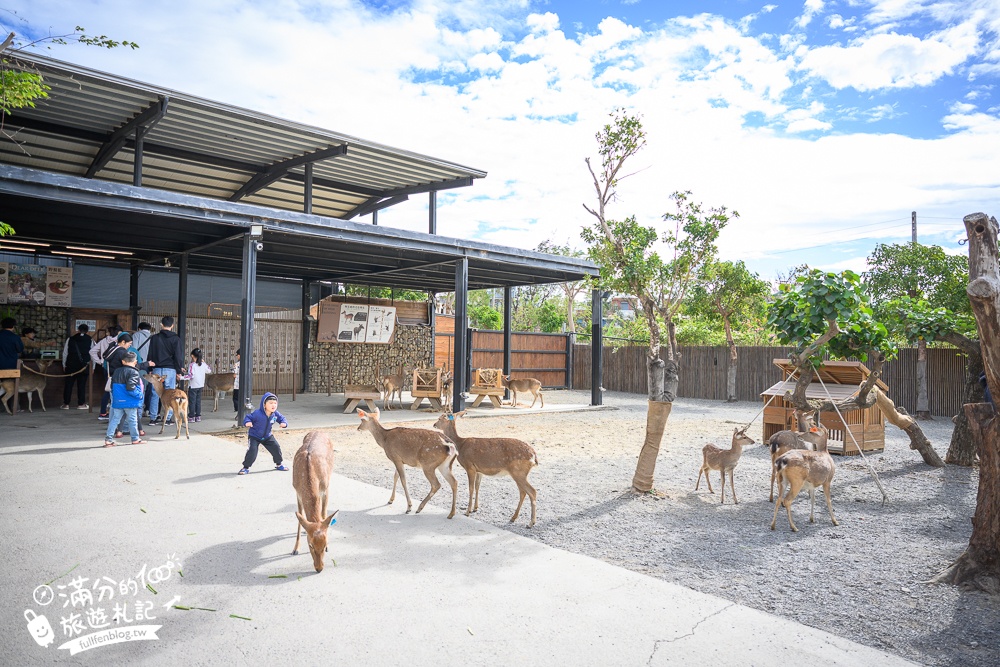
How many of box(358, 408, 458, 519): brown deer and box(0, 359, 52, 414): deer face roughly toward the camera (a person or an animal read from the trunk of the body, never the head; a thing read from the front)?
0

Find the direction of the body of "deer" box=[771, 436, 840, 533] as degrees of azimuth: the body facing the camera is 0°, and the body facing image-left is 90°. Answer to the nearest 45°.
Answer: approximately 225°

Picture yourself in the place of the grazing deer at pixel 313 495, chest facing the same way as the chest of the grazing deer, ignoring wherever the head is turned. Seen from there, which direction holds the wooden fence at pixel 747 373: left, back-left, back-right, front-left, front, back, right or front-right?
back-left

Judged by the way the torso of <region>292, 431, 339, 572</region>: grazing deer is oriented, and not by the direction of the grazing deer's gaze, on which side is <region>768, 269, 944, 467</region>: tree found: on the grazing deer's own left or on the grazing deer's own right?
on the grazing deer's own left

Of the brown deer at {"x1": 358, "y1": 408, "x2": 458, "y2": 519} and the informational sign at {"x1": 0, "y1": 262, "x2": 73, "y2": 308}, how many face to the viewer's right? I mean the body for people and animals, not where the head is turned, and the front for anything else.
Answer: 0
